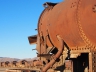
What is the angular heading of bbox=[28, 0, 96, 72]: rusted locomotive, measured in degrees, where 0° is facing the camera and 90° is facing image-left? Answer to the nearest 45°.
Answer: approximately 135°
